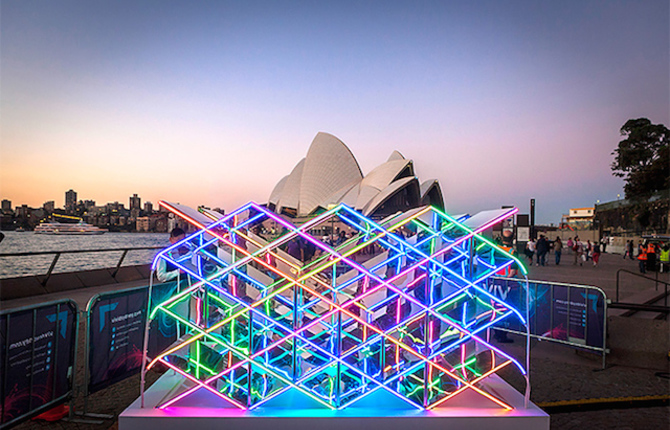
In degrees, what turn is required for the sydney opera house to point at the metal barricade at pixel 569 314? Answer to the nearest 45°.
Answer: approximately 45° to its right

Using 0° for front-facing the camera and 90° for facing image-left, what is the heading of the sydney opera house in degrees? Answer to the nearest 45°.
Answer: approximately 315°

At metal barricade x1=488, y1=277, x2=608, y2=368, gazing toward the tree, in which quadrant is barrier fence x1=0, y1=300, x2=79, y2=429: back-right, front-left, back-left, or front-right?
back-left

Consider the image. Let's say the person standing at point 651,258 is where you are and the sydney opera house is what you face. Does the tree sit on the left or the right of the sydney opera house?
right
